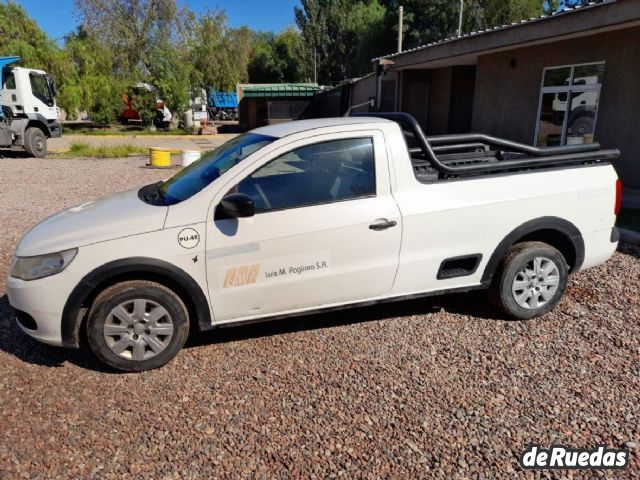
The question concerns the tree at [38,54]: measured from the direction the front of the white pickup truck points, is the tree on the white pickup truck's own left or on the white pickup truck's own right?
on the white pickup truck's own right

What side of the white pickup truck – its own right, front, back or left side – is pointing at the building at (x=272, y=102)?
right

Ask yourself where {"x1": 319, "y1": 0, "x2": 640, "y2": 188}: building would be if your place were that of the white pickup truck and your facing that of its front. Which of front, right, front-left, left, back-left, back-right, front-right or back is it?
back-right

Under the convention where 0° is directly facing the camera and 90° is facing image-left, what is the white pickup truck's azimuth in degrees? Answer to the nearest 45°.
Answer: approximately 90°

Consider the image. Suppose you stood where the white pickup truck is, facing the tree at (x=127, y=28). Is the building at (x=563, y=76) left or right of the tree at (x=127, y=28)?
right

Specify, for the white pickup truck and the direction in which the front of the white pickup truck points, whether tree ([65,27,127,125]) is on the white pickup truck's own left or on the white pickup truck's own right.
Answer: on the white pickup truck's own right

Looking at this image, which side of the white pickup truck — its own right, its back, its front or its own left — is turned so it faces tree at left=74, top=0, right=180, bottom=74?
right

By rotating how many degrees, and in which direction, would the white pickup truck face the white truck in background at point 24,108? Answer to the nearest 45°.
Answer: approximately 45° to its right
